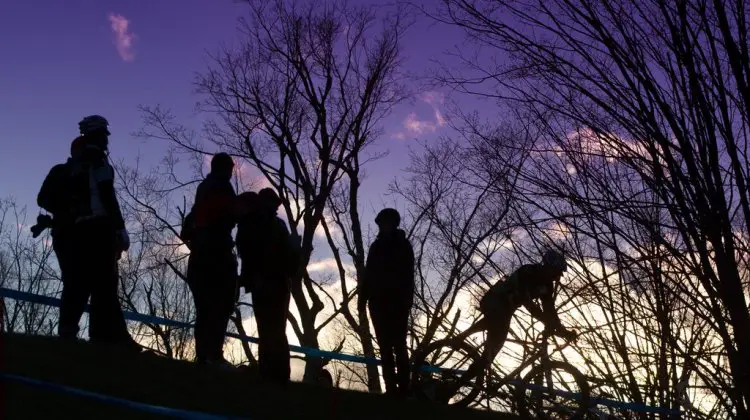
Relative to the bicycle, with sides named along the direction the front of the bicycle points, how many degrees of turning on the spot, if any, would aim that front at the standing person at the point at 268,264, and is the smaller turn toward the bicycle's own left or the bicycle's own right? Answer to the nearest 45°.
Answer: approximately 135° to the bicycle's own right

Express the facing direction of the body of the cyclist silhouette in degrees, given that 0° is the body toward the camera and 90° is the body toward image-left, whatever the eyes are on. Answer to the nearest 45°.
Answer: approximately 270°

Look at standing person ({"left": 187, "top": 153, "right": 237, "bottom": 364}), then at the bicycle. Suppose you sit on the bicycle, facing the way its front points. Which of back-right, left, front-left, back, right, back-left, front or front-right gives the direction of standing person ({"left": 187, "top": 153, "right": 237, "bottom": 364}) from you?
back-right

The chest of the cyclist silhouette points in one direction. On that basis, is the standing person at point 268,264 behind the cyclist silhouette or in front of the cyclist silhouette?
behind

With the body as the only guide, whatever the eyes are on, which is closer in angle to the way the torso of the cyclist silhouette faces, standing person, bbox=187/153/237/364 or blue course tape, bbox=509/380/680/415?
the blue course tape

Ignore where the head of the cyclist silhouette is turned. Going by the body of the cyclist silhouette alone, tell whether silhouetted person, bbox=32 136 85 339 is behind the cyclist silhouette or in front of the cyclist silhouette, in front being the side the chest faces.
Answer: behind

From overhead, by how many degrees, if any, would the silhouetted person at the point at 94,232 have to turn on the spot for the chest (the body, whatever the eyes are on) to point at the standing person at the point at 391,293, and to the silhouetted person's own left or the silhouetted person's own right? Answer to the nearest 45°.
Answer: approximately 45° to the silhouetted person's own left

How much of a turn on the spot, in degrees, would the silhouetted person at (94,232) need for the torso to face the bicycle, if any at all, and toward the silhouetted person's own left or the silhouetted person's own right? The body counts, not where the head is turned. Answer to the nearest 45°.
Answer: approximately 45° to the silhouetted person's own left

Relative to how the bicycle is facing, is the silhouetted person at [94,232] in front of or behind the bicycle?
behind

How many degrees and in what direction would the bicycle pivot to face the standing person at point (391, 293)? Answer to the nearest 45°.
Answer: approximately 135° to its right

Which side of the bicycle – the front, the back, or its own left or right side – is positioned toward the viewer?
right

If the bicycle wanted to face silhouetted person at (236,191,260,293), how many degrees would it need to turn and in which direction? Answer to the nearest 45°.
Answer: approximately 135° to its right
